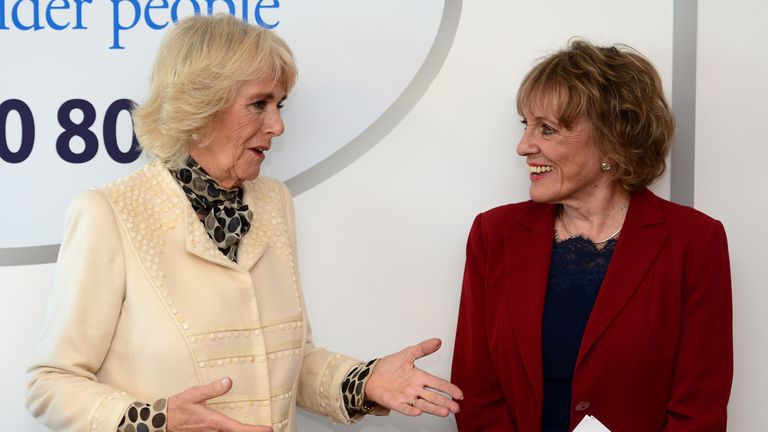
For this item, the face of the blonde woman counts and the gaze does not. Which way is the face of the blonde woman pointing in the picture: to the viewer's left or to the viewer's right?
to the viewer's right

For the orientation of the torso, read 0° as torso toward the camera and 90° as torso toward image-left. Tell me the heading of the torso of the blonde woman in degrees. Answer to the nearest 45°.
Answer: approximately 315°

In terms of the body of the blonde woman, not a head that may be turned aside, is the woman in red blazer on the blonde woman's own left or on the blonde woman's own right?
on the blonde woman's own left

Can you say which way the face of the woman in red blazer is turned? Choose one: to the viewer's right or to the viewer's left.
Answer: to the viewer's left
